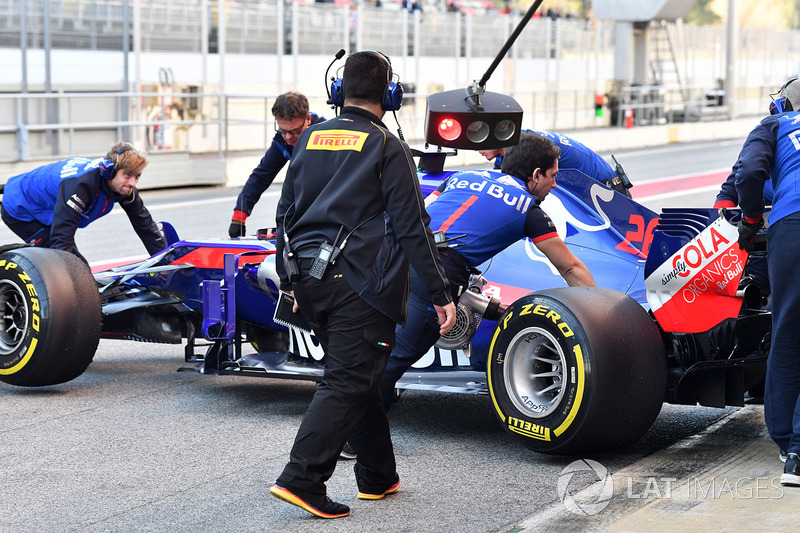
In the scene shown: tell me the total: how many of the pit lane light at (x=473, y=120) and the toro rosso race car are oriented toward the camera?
1

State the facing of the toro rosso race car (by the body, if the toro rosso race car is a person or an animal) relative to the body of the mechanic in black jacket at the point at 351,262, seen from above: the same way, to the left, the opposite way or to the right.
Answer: to the left

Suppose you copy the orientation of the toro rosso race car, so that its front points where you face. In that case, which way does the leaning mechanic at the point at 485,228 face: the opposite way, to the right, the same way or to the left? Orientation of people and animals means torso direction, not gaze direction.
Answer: to the right

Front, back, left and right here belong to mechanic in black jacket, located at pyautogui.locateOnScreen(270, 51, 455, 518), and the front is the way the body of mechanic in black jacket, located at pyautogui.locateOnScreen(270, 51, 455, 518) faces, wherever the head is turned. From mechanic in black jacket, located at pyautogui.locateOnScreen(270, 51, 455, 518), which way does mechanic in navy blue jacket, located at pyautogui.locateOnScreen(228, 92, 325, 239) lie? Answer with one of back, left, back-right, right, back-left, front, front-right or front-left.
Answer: front-left

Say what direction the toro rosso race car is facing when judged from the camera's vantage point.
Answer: facing away from the viewer and to the left of the viewer

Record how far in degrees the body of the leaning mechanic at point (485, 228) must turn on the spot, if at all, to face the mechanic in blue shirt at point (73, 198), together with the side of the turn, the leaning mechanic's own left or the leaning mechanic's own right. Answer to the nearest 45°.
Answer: approximately 90° to the leaning mechanic's own left

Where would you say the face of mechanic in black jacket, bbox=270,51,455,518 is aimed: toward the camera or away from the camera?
away from the camera

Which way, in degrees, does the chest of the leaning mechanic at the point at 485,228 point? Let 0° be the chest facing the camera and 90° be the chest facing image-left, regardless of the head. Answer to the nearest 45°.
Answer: approximately 225°

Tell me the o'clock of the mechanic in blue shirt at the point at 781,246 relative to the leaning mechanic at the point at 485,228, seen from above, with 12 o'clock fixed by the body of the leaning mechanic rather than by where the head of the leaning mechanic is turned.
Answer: The mechanic in blue shirt is roughly at 2 o'clock from the leaning mechanic.

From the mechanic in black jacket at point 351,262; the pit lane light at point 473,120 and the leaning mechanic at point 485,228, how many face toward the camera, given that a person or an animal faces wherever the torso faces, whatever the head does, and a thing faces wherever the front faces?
1

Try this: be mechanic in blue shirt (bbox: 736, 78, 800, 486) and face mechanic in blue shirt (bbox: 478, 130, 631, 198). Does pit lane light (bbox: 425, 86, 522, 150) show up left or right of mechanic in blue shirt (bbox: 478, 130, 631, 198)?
left

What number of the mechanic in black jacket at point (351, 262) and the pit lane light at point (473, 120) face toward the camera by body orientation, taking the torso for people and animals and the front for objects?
1
